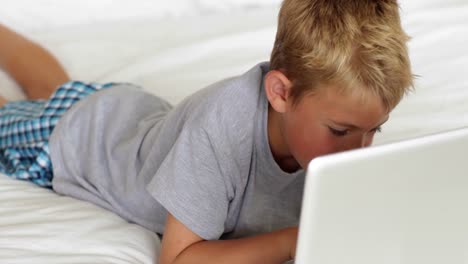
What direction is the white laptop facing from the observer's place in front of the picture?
facing away from the viewer and to the left of the viewer
